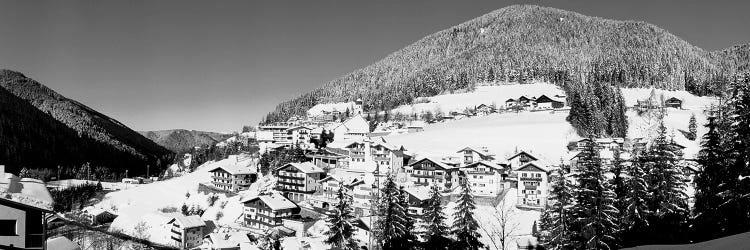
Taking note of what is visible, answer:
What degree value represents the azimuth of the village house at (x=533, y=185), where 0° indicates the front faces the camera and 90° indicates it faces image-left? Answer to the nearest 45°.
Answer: approximately 0°

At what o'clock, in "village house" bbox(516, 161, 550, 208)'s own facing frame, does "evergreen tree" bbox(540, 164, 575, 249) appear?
The evergreen tree is roughly at 12 o'clock from the village house.

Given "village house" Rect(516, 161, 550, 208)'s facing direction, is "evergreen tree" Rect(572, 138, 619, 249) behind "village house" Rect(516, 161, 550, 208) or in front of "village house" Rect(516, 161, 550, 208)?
in front

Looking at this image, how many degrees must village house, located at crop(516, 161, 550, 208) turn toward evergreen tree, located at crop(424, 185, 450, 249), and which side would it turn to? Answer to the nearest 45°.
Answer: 0° — it already faces it

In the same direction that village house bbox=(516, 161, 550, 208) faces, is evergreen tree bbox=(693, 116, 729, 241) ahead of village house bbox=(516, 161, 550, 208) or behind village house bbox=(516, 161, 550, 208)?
ahead

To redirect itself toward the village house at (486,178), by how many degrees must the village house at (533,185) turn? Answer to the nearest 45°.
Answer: approximately 90° to its right

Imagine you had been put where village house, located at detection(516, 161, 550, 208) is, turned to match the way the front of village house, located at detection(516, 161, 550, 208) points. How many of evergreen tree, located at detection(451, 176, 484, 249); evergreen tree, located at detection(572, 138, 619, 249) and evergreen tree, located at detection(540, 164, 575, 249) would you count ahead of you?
3
